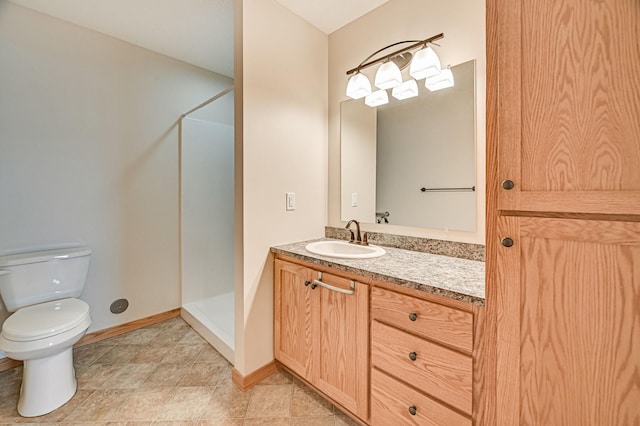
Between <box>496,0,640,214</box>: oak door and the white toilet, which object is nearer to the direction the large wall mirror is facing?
the white toilet

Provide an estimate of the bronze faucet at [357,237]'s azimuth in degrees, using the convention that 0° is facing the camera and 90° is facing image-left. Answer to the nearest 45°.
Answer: approximately 45°

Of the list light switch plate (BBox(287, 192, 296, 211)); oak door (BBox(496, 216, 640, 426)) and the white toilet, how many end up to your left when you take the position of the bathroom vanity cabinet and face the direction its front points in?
1

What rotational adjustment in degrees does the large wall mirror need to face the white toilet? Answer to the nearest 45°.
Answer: approximately 45° to its right
